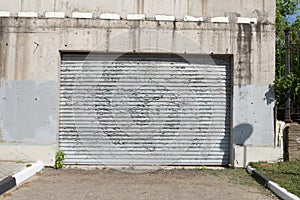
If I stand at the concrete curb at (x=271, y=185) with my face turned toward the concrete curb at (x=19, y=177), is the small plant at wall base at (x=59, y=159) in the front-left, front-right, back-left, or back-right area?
front-right

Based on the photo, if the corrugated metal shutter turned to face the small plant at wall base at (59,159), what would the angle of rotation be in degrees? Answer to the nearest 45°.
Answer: approximately 90° to its right

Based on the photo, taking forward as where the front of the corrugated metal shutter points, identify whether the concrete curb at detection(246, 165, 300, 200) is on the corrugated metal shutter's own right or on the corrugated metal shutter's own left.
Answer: on the corrugated metal shutter's own left

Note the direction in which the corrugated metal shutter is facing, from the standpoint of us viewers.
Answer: facing the viewer

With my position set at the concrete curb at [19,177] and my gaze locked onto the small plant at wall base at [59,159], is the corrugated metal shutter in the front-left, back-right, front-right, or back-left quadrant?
front-right

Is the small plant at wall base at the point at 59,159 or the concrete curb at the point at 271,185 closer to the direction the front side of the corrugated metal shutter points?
the concrete curb

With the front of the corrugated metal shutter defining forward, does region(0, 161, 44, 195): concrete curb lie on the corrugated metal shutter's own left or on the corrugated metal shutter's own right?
on the corrugated metal shutter's own right

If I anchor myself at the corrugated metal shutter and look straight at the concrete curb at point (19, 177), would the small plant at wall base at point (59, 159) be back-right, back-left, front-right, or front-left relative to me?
front-right

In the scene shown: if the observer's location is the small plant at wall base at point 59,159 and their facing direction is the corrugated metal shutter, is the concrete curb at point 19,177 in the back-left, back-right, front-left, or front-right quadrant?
back-right
